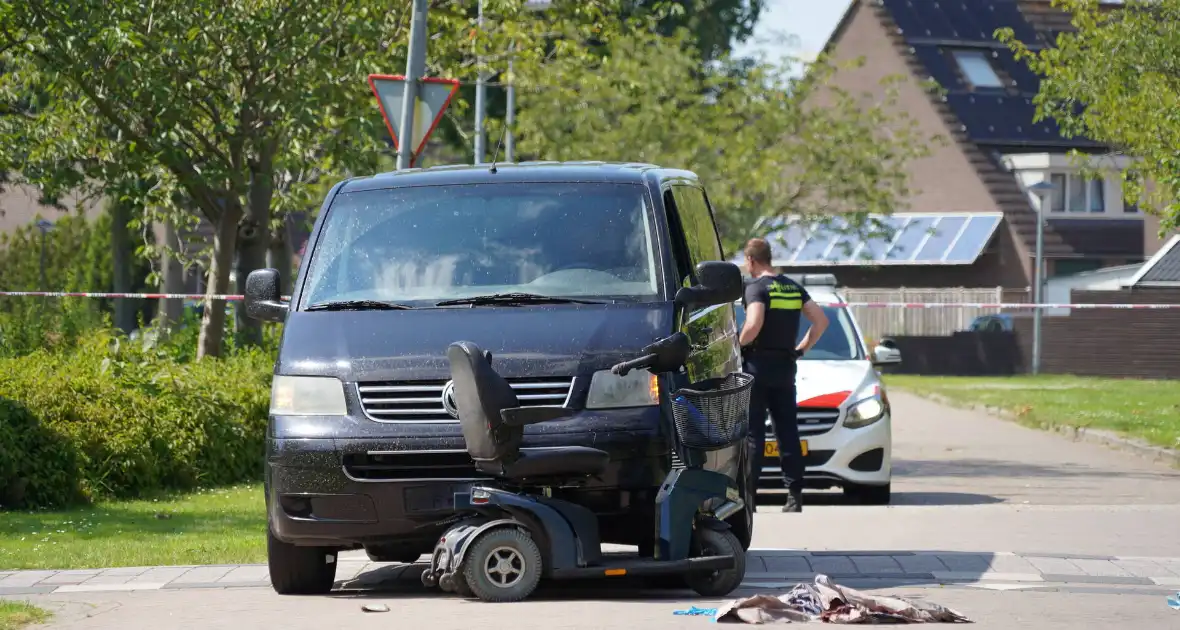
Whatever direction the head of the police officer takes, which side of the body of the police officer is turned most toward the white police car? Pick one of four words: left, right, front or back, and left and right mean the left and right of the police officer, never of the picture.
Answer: front

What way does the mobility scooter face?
to the viewer's right

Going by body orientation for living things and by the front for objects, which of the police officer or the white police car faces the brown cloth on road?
the white police car

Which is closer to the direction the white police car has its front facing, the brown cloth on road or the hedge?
the brown cloth on road

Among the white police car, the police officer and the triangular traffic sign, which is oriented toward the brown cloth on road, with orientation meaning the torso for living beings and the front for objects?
the white police car

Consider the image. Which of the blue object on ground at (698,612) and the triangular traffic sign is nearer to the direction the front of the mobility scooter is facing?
the blue object on ground

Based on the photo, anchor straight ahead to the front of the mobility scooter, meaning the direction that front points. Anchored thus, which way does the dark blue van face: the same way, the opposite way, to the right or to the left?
to the right
